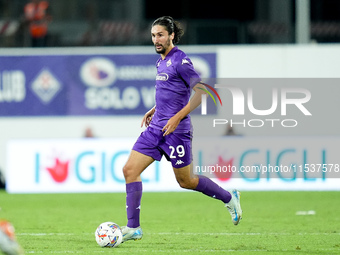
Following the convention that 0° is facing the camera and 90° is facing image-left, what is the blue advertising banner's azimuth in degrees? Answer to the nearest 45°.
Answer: approximately 0°

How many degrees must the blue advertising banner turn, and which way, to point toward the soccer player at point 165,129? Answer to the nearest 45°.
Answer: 0° — it already faces them

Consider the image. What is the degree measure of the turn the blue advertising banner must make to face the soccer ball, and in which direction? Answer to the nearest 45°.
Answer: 0° — it already faces it

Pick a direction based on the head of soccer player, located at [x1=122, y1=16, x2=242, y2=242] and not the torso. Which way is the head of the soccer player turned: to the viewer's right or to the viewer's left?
to the viewer's left

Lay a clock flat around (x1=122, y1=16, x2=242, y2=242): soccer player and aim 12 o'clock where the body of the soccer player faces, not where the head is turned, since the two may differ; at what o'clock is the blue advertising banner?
The blue advertising banner is roughly at 4 o'clock from the soccer player.
